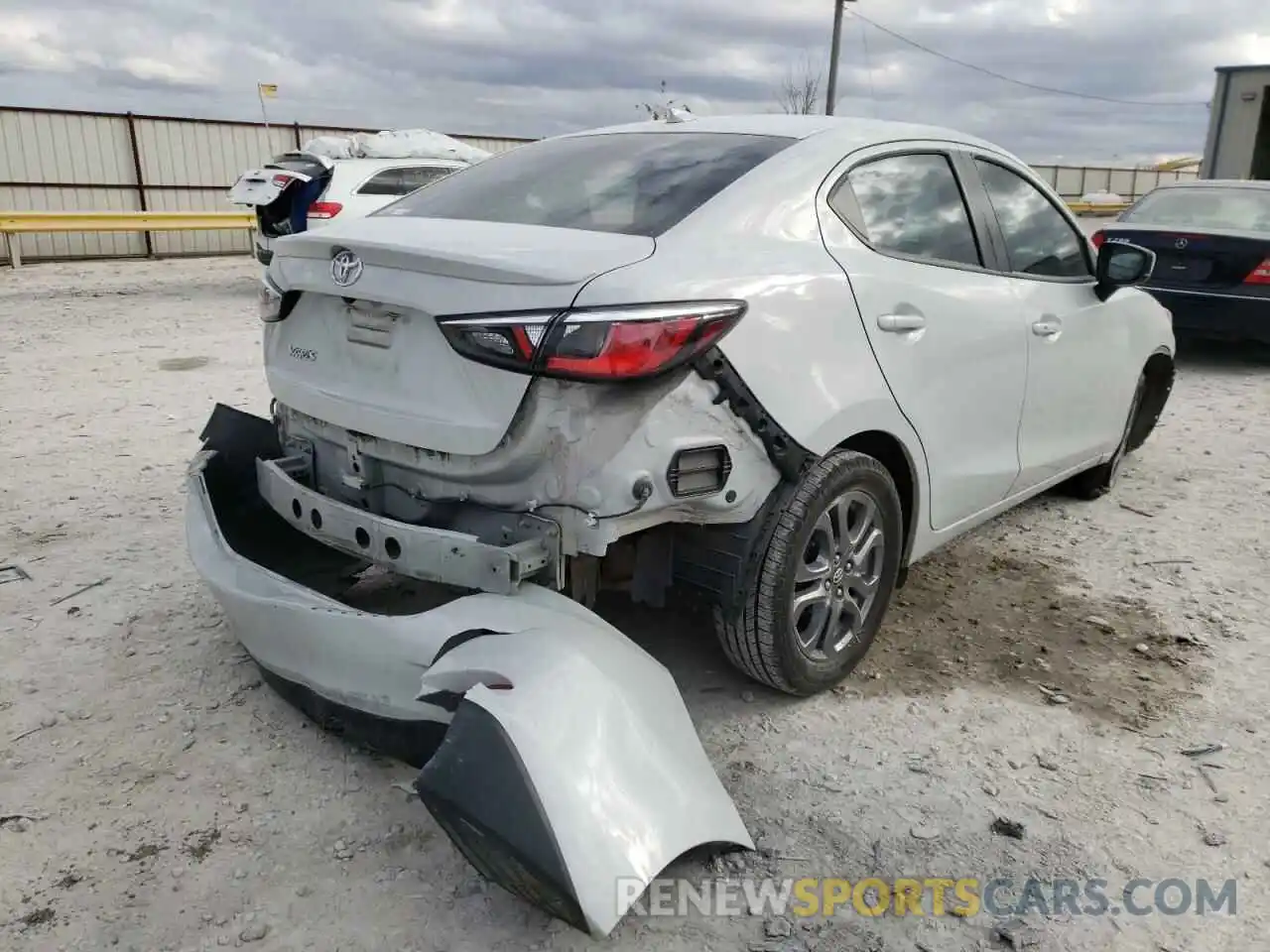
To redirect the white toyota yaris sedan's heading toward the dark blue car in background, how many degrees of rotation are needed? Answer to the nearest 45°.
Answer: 0° — it already faces it

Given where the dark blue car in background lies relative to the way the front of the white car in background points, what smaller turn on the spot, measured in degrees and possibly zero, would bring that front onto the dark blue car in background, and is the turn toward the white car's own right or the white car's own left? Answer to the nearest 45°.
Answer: approximately 90° to the white car's own right

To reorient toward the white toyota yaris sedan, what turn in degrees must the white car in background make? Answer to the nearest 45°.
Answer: approximately 135° to its right

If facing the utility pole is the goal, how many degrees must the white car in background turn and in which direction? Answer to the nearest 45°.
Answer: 0° — it already faces it

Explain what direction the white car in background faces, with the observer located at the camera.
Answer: facing away from the viewer and to the right of the viewer

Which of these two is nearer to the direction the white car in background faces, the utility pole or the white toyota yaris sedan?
the utility pole

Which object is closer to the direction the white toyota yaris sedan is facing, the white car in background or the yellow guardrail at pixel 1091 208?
the yellow guardrail

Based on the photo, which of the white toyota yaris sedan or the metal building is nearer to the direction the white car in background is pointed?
the metal building

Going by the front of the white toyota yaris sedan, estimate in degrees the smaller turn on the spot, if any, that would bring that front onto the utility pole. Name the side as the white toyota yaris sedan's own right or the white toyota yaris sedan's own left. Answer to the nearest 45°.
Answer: approximately 45° to the white toyota yaris sedan's own left

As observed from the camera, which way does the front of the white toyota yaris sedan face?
facing away from the viewer and to the right of the viewer

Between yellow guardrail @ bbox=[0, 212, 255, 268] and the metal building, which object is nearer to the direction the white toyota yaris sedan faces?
the metal building

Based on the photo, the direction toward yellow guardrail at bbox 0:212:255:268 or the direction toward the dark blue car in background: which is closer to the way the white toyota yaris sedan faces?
the dark blue car in background
